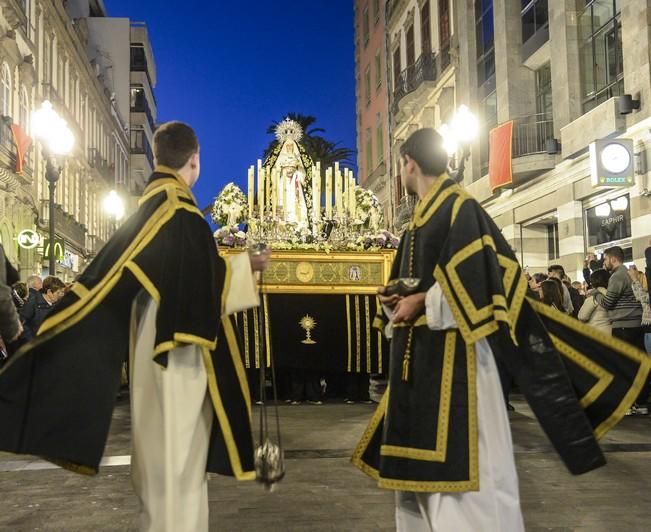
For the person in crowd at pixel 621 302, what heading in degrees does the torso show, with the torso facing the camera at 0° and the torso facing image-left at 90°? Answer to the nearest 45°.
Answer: approximately 90°

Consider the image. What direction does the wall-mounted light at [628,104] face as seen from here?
to the viewer's left

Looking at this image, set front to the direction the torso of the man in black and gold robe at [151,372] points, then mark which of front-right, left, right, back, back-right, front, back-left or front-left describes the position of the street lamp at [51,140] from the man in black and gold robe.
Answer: front-left

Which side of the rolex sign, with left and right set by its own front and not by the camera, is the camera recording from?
front

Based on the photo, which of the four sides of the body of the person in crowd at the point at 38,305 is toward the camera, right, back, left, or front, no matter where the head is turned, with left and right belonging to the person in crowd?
right

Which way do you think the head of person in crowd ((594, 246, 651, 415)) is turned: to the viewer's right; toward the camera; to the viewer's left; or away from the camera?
to the viewer's left

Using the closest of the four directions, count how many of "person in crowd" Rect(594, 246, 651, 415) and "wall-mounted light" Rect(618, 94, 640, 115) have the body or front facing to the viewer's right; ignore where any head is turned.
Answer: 0

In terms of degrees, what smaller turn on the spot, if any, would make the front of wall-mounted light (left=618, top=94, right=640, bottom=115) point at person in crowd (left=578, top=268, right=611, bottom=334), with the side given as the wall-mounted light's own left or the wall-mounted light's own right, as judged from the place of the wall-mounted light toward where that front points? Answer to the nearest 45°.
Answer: approximately 90° to the wall-mounted light's own left

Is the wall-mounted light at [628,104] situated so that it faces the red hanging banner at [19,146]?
yes

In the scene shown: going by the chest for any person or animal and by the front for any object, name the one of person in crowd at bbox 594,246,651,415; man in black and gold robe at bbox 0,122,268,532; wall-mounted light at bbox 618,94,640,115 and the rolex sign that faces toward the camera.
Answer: the rolex sign

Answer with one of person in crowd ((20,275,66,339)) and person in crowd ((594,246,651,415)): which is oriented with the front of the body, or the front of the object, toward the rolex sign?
person in crowd ((20,275,66,339))
